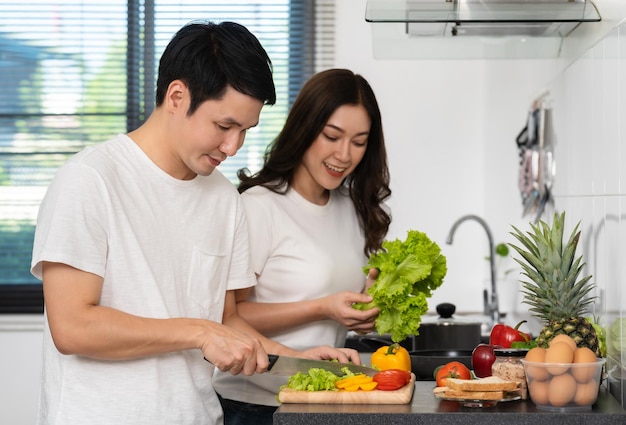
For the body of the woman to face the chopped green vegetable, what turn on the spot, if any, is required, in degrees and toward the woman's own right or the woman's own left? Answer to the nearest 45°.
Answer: approximately 45° to the woman's own right

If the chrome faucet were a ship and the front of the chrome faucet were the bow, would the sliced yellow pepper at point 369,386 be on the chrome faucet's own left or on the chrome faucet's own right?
on the chrome faucet's own left

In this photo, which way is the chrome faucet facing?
to the viewer's left

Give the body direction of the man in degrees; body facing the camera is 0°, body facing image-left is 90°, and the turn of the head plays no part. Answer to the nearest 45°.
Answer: approximately 315°

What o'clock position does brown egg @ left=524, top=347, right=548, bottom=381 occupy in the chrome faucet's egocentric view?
The brown egg is roughly at 9 o'clock from the chrome faucet.

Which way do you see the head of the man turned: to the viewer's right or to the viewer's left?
to the viewer's right
